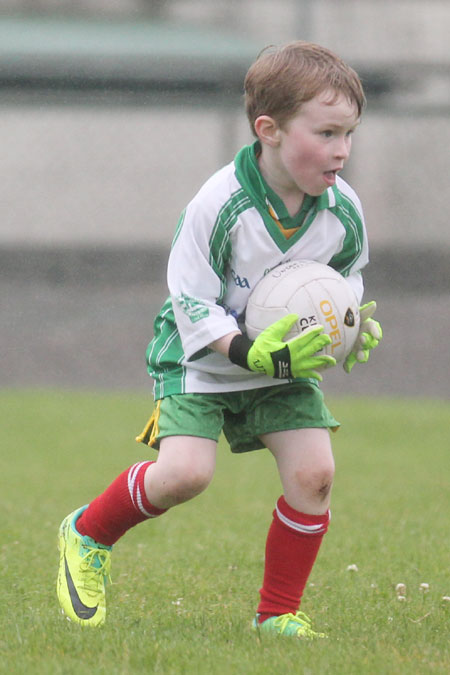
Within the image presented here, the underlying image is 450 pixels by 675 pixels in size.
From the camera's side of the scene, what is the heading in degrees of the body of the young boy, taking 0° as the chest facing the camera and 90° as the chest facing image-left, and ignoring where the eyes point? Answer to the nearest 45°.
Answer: approximately 315°
